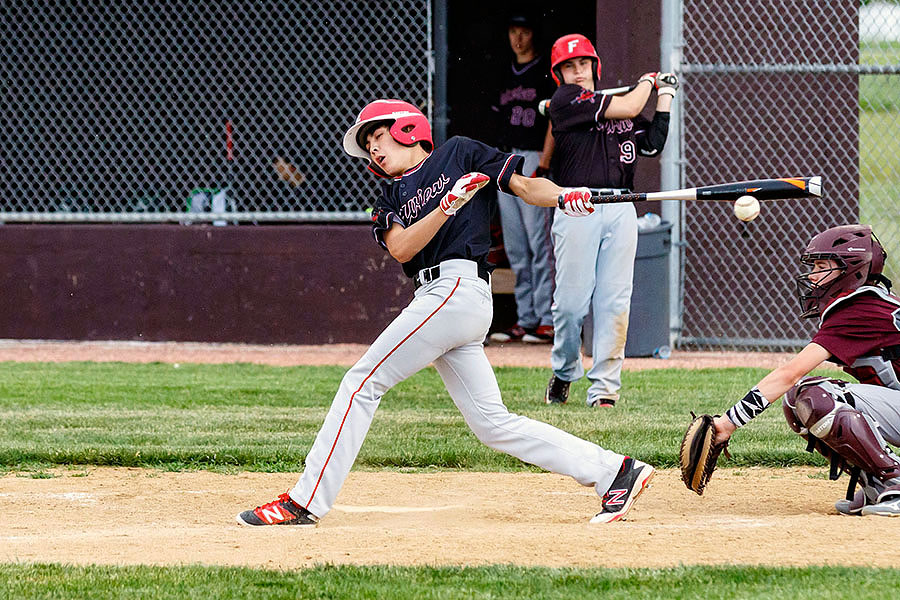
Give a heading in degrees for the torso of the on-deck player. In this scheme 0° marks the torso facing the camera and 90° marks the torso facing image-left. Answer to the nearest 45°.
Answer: approximately 0°

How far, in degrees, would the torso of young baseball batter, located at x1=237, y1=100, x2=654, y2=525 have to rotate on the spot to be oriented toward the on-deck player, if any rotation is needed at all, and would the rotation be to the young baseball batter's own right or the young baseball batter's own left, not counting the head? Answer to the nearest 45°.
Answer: approximately 135° to the young baseball batter's own right

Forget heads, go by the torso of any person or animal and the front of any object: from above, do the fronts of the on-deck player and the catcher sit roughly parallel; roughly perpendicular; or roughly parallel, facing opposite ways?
roughly perpendicular

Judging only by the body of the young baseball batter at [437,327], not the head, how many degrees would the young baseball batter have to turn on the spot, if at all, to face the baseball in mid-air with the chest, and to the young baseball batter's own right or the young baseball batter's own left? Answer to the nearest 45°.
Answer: approximately 135° to the young baseball batter's own left

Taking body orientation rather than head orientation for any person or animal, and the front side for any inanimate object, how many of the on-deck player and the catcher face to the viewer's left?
1

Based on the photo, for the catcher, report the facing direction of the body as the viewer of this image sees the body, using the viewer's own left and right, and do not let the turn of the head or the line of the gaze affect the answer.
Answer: facing to the left of the viewer
